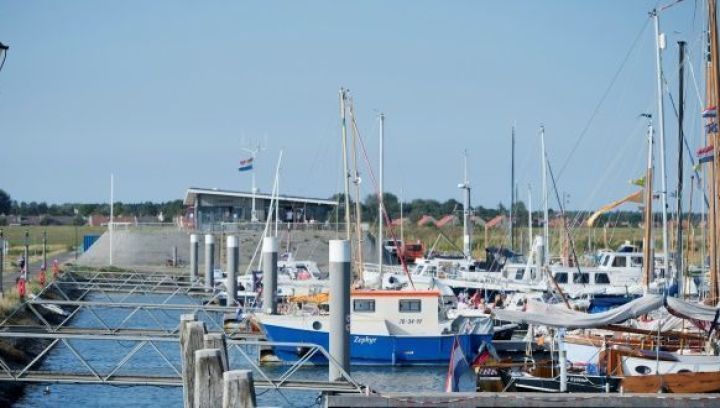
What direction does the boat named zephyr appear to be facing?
to the viewer's left

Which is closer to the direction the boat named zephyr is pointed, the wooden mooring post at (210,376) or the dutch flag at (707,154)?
the wooden mooring post

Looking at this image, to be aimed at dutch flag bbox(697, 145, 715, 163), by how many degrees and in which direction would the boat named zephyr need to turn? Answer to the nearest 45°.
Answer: approximately 180°

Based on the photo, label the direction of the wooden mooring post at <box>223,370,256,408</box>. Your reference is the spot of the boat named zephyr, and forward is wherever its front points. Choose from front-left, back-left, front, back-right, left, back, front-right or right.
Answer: left

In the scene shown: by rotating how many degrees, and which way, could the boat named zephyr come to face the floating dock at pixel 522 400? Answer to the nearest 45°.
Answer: approximately 90° to its left

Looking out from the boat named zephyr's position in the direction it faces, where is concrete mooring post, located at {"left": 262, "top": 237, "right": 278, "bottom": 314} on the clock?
The concrete mooring post is roughly at 12 o'clock from the boat named zephyr.

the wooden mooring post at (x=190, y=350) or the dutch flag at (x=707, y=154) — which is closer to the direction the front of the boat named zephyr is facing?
the wooden mooring post
